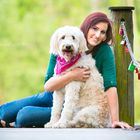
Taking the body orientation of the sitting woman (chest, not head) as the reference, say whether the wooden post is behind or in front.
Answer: behind

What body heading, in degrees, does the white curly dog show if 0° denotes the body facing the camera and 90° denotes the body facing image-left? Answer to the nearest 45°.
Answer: approximately 45°

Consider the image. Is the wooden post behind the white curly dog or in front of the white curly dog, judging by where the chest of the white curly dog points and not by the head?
behind
